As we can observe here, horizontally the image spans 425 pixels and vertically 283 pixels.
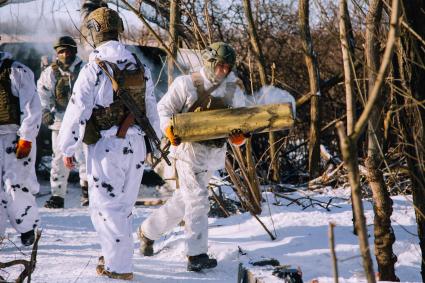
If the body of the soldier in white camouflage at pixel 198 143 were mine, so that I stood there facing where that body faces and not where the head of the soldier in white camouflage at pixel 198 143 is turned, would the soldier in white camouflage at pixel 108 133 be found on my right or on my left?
on my right

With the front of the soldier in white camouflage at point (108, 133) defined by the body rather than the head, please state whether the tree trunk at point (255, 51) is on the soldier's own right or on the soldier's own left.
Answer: on the soldier's own right

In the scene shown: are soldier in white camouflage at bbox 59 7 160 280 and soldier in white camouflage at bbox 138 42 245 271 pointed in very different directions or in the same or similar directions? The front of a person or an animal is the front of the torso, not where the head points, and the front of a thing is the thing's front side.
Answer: very different directions

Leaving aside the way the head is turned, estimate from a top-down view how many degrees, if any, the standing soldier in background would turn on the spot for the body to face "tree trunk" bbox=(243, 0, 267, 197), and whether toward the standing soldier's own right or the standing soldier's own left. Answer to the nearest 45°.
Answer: approximately 45° to the standing soldier's own left

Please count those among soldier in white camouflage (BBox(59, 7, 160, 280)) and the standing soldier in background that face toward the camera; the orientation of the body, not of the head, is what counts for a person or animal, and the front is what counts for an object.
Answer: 1

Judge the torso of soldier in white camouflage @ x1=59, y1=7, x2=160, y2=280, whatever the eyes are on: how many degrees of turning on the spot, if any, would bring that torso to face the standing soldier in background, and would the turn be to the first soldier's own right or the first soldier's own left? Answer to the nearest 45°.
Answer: approximately 45° to the first soldier's own right
